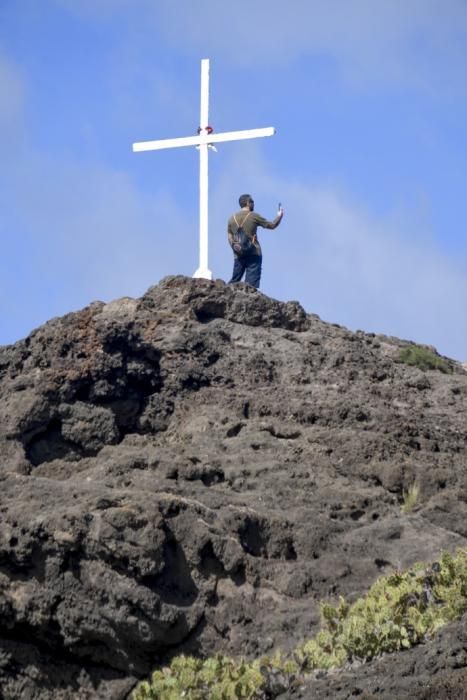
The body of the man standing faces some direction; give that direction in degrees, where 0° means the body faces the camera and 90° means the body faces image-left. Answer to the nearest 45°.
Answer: approximately 225°
